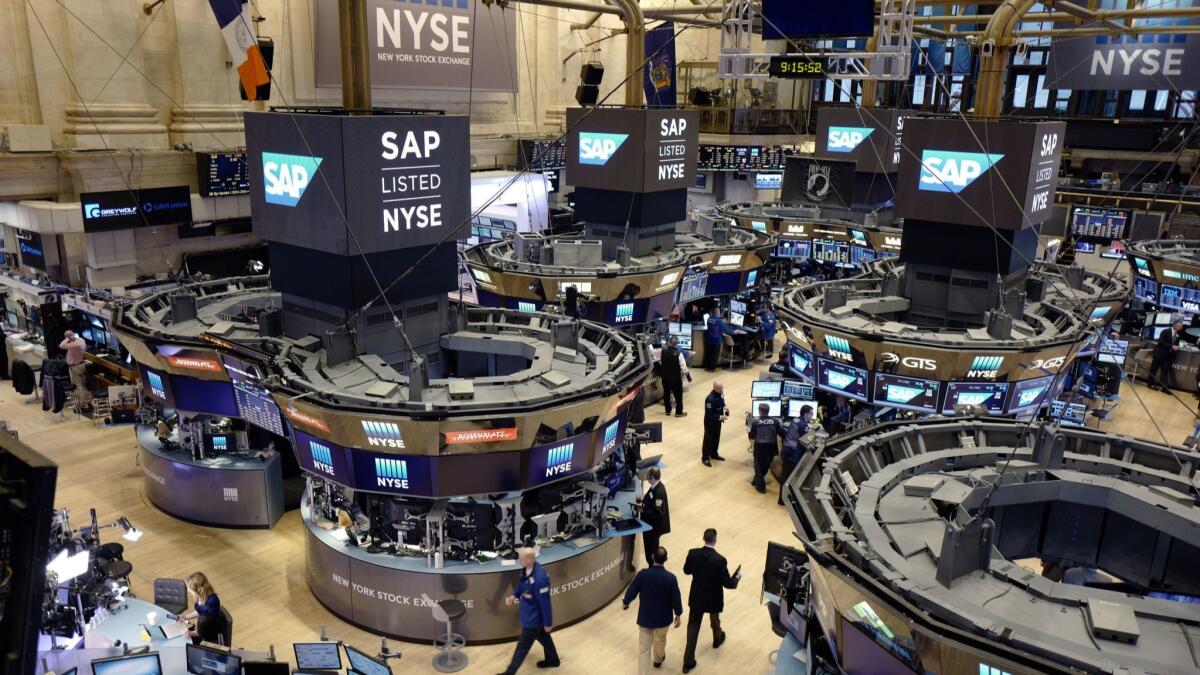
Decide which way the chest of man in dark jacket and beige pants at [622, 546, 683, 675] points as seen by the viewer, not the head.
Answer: away from the camera

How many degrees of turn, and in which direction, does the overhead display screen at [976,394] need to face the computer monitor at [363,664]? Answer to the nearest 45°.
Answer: approximately 45° to its right

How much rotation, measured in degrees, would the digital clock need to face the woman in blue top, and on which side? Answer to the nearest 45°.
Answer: approximately 45° to its right

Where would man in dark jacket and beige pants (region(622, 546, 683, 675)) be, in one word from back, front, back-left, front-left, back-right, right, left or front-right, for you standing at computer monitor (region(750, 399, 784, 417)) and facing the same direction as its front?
front

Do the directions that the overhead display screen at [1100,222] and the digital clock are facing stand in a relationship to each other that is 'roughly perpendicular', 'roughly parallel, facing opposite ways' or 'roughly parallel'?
roughly parallel

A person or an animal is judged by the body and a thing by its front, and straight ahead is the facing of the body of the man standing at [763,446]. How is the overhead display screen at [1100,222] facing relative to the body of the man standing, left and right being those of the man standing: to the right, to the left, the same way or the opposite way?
the opposite way

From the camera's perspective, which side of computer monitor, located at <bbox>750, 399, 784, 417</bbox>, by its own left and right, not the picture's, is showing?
front

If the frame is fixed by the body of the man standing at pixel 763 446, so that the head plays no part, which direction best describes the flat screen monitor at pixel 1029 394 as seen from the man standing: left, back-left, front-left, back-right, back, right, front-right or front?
right

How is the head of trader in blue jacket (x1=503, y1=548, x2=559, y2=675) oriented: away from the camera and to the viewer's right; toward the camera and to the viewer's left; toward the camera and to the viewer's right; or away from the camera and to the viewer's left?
toward the camera and to the viewer's left

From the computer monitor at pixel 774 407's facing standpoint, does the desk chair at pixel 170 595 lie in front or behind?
in front

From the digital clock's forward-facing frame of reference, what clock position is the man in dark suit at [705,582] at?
The man in dark suit is roughly at 12 o'clock from the digital clock.

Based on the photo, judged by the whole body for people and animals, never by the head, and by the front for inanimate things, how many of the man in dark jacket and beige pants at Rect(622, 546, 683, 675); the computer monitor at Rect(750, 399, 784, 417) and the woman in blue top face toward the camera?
1

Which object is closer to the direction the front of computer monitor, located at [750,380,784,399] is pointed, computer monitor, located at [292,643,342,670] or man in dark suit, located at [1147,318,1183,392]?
the computer monitor

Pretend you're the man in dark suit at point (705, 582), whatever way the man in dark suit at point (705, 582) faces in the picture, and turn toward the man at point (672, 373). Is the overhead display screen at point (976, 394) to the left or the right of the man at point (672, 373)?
right

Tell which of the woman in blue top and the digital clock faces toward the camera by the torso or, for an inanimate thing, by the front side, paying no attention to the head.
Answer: the digital clock

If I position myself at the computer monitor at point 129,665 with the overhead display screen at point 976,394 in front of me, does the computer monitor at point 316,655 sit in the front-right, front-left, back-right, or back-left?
front-right

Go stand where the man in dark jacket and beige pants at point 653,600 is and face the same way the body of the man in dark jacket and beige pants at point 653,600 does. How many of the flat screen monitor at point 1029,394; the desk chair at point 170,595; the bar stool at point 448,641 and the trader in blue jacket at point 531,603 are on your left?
3

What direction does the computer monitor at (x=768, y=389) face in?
toward the camera

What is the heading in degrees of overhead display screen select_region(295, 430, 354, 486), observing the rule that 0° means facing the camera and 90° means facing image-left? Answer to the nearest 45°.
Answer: approximately 45°

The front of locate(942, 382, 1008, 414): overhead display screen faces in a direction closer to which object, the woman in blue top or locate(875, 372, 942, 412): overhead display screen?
the woman in blue top

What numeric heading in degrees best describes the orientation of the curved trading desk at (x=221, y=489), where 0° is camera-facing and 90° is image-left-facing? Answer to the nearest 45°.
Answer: approximately 45°

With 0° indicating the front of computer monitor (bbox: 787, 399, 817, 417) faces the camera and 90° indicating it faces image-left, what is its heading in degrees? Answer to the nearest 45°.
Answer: approximately 0°
